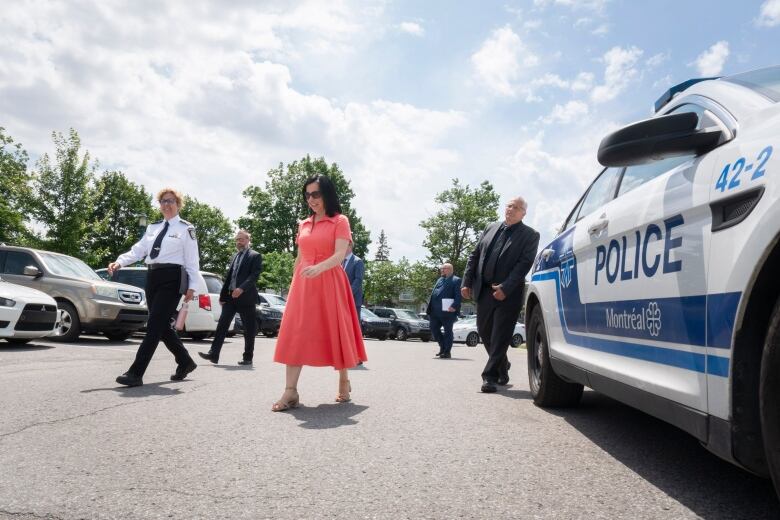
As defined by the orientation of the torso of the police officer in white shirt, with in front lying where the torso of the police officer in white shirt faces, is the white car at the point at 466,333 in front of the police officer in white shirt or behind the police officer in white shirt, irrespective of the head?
behind

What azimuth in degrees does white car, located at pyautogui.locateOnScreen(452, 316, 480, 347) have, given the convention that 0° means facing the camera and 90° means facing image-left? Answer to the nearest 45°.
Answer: approximately 45°

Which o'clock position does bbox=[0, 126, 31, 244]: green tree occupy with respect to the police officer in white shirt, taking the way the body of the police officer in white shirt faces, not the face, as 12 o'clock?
The green tree is roughly at 4 o'clock from the police officer in white shirt.

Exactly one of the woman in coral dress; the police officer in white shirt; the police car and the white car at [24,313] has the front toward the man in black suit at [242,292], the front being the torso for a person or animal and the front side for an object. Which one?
the white car

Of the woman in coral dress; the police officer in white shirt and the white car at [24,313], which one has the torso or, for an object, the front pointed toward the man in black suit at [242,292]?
the white car

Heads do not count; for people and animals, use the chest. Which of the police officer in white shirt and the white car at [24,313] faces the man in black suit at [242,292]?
the white car

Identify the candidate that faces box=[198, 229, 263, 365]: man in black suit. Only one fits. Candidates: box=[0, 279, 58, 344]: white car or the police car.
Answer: the white car

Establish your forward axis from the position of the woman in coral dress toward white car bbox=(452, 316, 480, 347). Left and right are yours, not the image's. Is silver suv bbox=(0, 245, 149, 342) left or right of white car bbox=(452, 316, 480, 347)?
left
